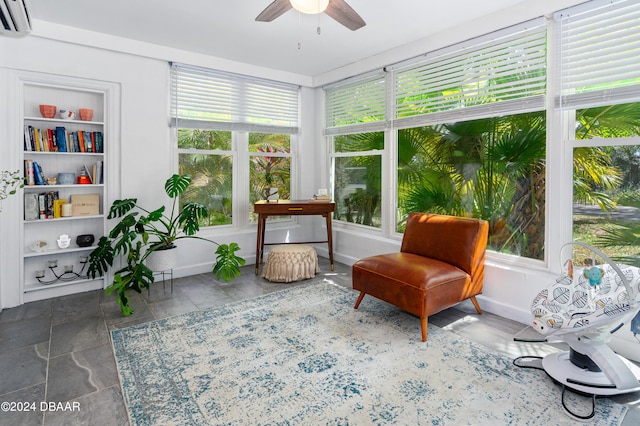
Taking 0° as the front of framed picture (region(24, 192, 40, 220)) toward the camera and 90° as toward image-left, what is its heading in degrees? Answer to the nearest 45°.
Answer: approximately 0°

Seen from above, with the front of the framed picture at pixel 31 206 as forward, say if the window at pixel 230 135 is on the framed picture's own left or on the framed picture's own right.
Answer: on the framed picture's own left

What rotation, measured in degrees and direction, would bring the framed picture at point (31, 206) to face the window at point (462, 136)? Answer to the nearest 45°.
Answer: approximately 45° to its left

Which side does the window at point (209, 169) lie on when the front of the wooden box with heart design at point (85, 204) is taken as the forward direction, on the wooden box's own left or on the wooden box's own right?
on the wooden box's own left

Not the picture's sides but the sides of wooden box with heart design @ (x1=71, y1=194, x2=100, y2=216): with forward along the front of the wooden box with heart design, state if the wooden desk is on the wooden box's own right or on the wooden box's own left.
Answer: on the wooden box's own left

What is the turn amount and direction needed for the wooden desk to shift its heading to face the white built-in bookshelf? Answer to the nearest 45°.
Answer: approximately 90° to its right
